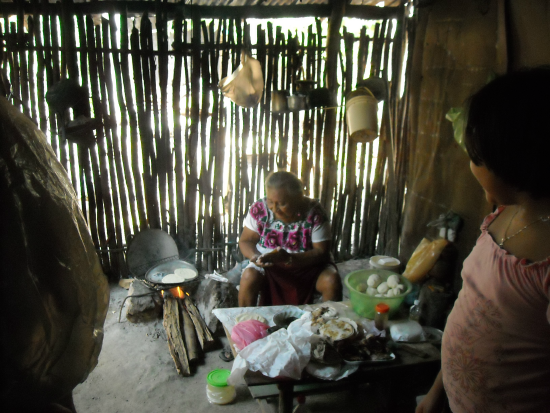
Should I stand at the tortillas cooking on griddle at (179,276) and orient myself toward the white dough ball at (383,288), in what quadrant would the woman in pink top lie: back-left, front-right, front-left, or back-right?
front-right

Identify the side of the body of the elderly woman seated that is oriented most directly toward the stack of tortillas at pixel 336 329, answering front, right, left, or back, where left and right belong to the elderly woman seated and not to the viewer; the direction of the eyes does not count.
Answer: front

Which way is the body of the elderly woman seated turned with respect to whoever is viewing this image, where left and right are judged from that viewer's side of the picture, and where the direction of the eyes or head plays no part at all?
facing the viewer

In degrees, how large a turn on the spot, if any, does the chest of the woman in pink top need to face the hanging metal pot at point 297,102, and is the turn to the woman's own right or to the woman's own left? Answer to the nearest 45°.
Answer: approximately 90° to the woman's own right

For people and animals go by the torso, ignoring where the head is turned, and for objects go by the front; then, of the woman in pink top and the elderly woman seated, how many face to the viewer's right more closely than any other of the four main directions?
0

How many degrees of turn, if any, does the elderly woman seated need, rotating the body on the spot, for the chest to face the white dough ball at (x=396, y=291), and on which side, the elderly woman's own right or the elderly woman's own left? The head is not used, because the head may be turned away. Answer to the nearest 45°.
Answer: approximately 45° to the elderly woman's own left

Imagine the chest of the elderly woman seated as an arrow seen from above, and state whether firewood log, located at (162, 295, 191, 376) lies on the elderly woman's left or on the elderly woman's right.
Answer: on the elderly woman's right

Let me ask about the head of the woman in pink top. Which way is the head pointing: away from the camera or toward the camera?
away from the camera
